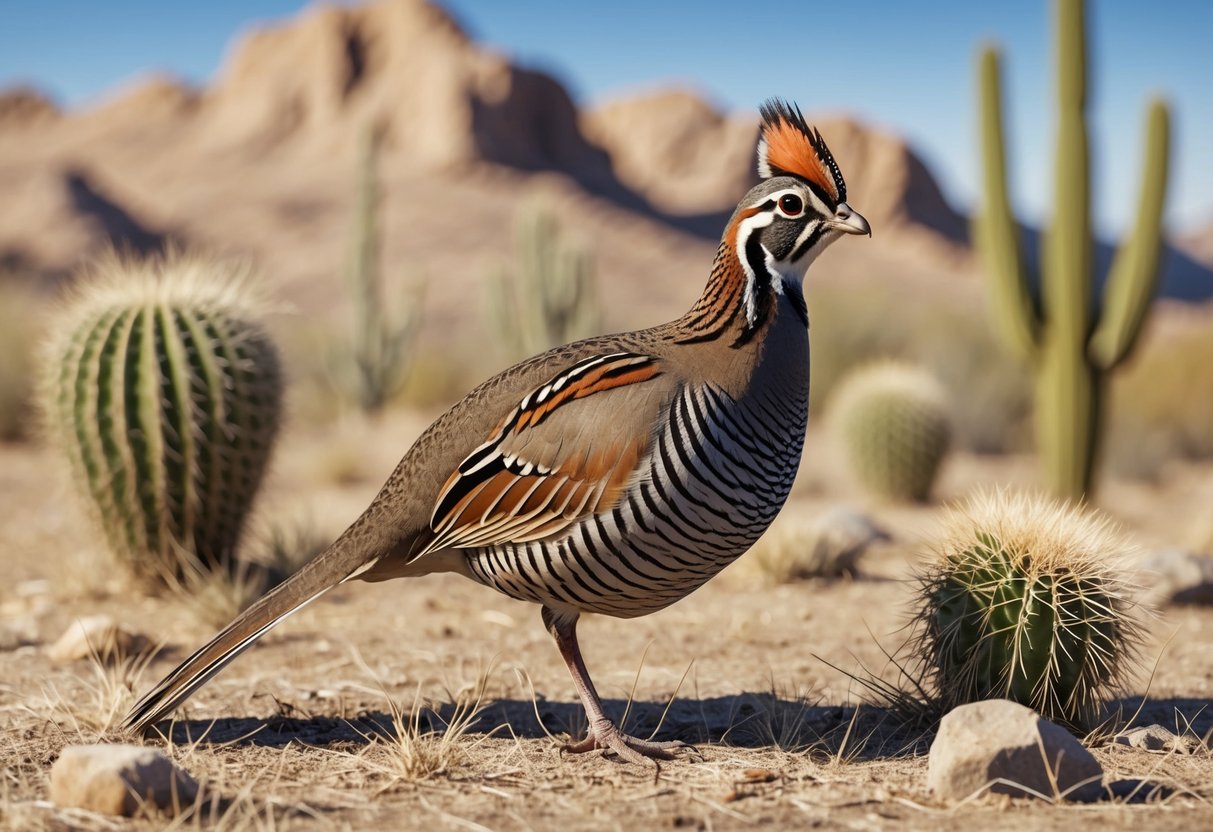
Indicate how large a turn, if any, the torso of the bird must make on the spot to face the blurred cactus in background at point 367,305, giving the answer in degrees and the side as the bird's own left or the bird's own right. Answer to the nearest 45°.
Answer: approximately 90° to the bird's own left

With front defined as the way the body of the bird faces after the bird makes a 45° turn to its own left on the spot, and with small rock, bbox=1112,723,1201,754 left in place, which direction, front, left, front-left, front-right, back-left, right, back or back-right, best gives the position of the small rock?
front-right

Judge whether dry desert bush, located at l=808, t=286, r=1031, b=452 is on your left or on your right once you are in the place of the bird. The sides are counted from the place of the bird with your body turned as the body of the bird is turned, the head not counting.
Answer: on your left

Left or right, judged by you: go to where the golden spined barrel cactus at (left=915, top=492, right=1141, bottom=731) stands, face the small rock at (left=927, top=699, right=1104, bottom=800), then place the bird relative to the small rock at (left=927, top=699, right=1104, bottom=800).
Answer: right

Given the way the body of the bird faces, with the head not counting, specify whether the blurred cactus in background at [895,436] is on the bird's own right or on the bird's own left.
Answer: on the bird's own left

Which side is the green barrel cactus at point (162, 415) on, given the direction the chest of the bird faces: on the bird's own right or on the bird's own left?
on the bird's own left

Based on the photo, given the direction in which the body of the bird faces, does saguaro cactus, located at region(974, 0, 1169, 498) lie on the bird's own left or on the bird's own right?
on the bird's own left

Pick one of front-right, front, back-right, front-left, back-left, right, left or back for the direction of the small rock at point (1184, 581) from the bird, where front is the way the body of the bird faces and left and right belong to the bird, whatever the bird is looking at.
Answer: front-left

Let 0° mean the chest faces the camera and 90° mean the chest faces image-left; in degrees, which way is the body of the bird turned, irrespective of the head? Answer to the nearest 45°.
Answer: approximately 270°

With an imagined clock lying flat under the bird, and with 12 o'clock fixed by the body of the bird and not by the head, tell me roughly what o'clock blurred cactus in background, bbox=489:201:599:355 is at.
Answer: The blurred cactus in background is roughly at 9 o'clock from the bird.

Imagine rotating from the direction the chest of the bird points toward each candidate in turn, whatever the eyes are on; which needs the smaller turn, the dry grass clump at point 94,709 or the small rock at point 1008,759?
the small rock
